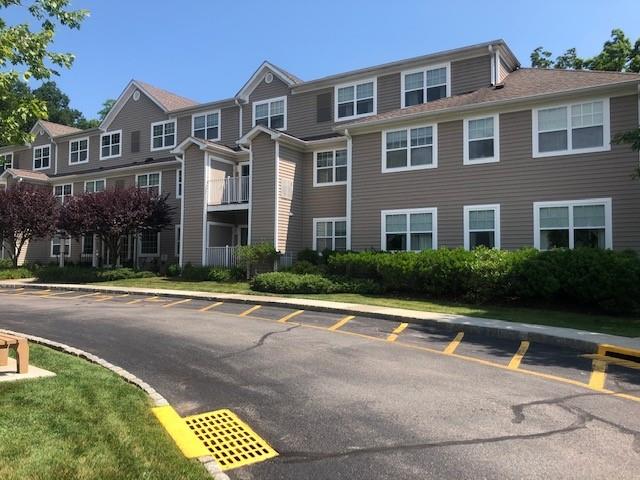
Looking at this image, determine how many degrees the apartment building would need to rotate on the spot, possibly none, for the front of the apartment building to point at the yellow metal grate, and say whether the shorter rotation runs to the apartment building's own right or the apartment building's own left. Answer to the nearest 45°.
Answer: approximately 45° to the apartment building's own left

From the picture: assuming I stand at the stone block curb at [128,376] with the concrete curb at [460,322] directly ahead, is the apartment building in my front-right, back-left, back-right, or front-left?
front-left

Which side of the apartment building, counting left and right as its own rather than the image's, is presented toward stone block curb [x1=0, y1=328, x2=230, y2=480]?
front

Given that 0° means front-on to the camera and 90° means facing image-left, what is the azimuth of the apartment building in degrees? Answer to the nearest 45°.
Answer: approximately 45°
